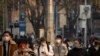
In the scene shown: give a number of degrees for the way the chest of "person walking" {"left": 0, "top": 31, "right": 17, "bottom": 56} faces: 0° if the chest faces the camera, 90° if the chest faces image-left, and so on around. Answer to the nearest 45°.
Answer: approximately 45°
